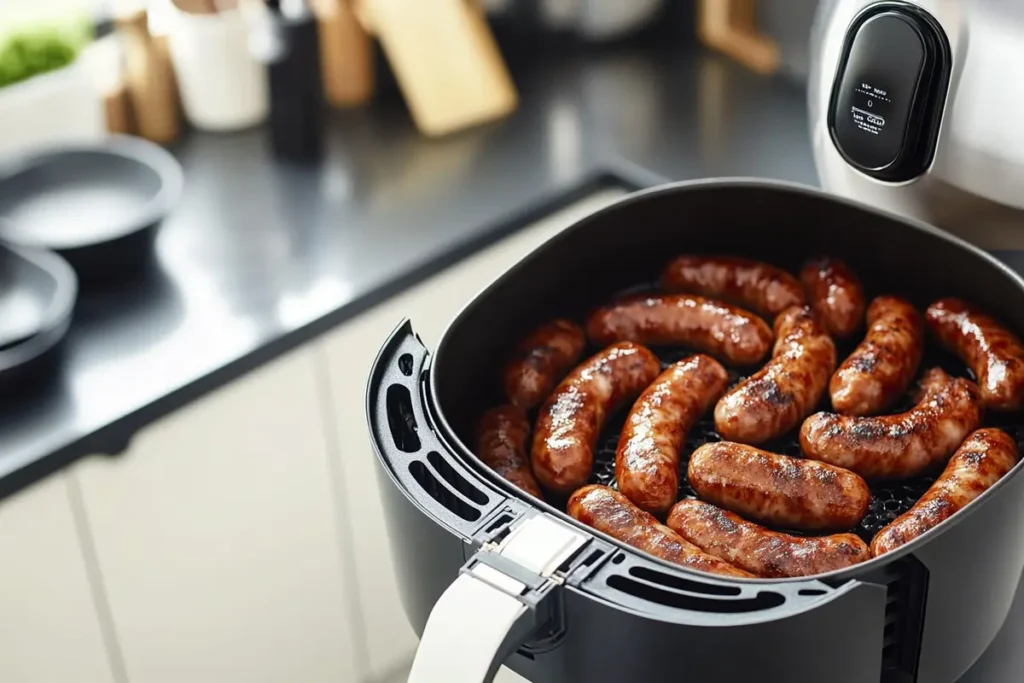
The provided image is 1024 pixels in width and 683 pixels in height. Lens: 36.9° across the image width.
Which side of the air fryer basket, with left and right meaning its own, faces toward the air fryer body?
back

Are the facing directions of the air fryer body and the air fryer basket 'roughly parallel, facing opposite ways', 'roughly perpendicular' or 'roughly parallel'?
roughly parallel

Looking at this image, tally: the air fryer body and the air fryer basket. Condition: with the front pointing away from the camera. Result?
0

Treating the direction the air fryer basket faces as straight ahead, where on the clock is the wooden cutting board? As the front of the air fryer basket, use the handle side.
The wooden cutting board is roughly at 4 o'clock from the air fryer basket.
